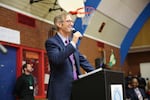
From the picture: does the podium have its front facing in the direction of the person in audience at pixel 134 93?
no

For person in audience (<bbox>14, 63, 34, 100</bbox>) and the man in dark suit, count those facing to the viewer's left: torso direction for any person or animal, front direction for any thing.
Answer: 0

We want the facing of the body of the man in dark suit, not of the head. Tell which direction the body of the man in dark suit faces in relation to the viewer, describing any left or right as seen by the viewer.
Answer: facing the viewer and to the right of the viewer

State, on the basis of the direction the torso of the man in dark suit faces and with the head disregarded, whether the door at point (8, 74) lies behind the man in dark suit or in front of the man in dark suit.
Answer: behind

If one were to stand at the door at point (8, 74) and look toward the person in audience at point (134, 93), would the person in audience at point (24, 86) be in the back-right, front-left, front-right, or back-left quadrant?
front-right

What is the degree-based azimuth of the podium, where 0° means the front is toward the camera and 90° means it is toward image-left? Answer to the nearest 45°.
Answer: approximately 315°

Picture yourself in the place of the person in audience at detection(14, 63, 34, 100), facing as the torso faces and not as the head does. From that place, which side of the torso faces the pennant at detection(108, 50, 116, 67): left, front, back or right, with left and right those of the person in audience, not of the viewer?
left

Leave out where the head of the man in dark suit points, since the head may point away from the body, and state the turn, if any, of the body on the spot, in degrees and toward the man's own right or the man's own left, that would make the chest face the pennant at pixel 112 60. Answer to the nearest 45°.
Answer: approximately 135° to the man's own left

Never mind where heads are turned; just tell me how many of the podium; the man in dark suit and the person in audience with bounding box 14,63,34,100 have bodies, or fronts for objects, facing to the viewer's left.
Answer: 0
